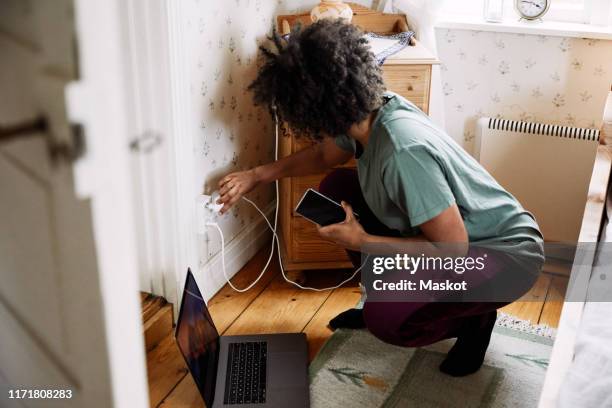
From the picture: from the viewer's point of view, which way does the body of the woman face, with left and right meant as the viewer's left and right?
facing to the left of the viewer

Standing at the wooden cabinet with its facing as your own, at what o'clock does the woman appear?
The woman is roughly at 11 o'clock from the wooden cabinet.

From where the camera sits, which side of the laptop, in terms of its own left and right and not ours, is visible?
right

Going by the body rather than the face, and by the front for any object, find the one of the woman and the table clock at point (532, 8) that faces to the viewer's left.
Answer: the woman

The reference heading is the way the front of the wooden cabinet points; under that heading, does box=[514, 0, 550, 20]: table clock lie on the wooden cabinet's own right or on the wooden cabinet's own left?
on the wooden cabinet's own left

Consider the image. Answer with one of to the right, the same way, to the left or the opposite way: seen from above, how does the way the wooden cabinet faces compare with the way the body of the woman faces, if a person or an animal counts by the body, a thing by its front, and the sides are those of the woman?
to the left
